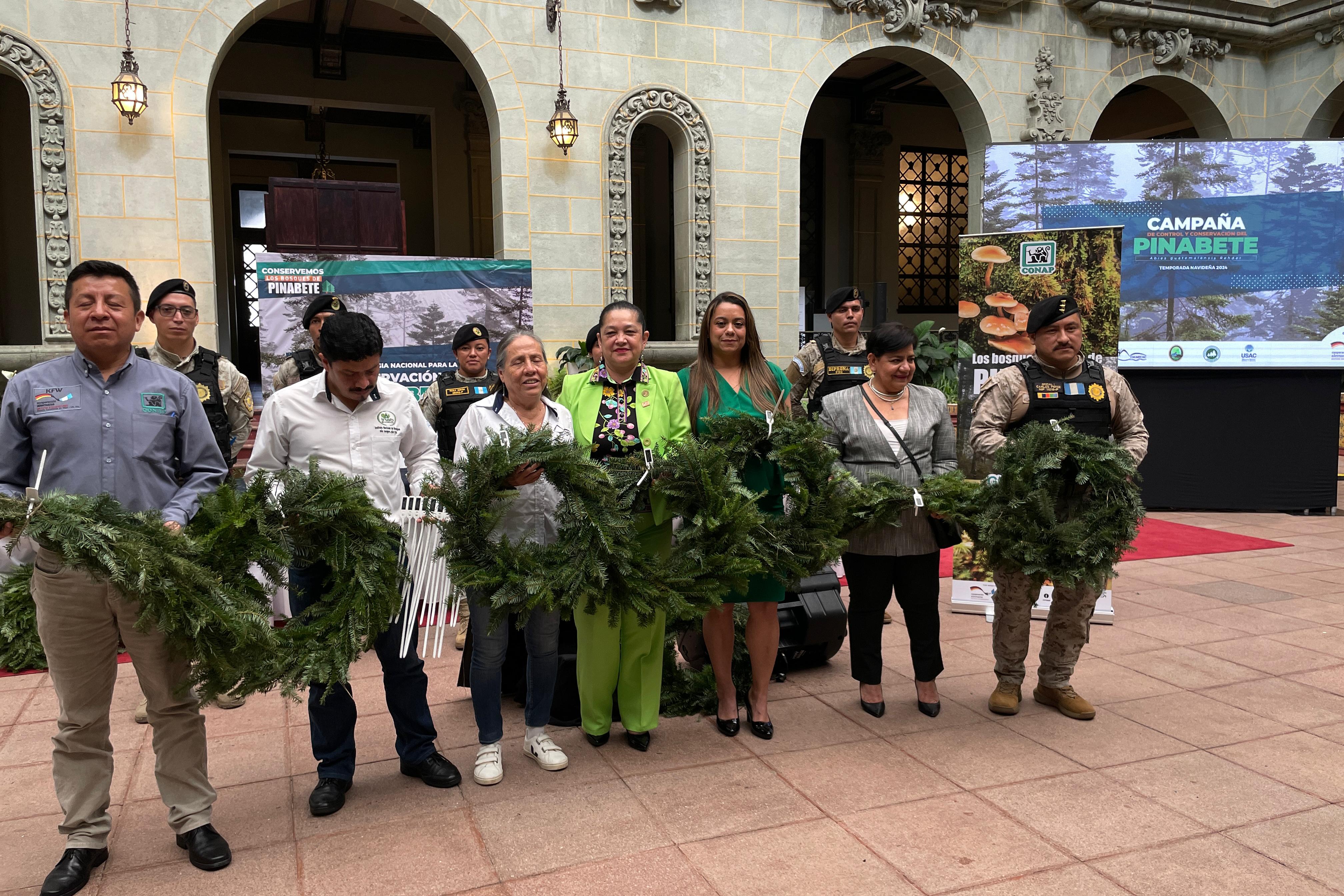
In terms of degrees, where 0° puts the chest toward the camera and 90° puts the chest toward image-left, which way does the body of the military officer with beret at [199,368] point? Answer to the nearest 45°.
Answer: approximately 0°

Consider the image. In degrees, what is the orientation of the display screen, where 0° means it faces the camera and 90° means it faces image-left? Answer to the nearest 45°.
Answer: approximately 0°

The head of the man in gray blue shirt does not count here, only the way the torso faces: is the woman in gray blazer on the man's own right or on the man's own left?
on the man's own left

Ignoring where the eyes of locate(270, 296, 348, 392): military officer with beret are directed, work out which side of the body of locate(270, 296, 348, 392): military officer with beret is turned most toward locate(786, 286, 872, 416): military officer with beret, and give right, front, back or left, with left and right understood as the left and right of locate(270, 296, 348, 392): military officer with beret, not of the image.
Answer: left

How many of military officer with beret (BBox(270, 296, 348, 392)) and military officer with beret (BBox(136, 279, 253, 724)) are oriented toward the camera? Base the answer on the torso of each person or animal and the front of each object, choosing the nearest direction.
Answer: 2

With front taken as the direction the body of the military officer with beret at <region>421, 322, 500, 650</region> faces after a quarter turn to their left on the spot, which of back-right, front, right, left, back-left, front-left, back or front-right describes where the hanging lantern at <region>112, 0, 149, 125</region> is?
back-left

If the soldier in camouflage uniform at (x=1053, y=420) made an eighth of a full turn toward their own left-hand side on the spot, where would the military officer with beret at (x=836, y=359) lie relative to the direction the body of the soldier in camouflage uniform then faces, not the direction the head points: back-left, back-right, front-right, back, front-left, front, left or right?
back
